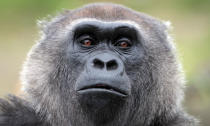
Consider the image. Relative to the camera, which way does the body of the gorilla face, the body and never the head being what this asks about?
toward the camera
